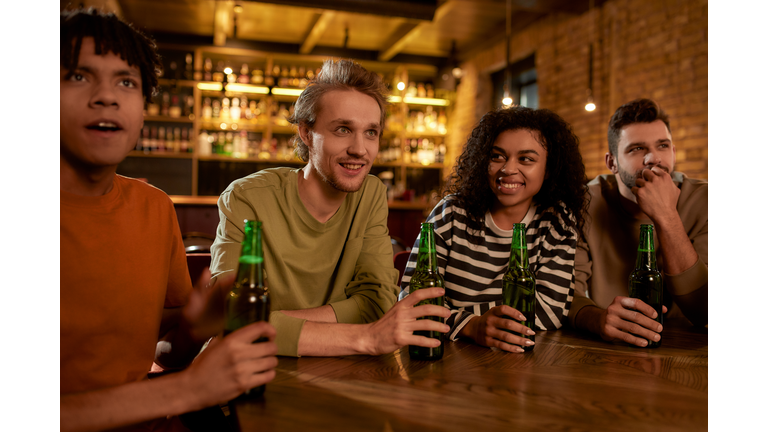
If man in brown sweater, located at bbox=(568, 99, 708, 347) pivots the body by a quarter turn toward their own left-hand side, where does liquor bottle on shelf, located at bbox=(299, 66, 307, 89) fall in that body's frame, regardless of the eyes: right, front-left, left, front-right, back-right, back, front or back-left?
back-left

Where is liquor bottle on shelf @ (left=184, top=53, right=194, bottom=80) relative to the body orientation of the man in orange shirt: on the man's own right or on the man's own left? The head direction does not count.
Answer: on the man's own left

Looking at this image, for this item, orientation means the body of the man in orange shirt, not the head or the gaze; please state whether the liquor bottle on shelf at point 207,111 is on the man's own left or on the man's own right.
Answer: on the man's own left

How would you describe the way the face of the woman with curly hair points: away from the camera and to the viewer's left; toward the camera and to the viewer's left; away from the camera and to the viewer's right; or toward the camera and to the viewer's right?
toward the camera and to the viewer's left

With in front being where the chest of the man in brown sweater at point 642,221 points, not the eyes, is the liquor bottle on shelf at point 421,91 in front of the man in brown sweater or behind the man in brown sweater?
behind

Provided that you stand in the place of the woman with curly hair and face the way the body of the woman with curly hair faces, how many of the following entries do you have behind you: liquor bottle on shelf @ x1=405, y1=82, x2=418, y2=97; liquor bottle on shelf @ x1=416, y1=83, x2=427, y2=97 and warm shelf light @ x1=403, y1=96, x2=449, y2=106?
3

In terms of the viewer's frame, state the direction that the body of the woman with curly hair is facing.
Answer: toward the camera

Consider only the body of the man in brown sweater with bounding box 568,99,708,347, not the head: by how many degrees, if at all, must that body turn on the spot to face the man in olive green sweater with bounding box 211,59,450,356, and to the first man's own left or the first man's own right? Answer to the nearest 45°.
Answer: approximately 45° to the first man's own right

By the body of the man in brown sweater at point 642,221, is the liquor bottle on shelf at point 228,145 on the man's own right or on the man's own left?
on the man's own right
